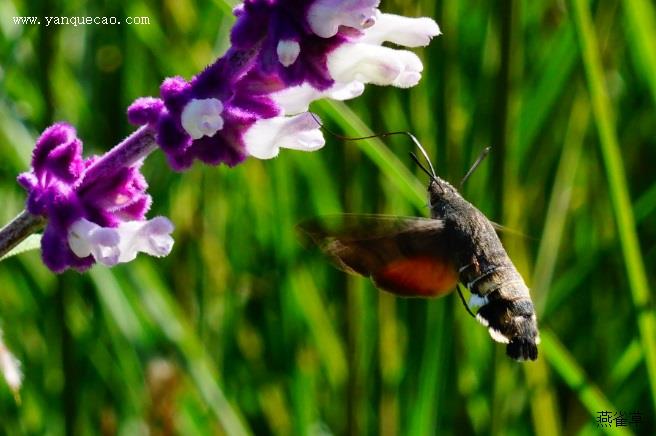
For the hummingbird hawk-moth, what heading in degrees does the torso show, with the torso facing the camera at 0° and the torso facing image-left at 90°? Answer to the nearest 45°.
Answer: approximately 135°
